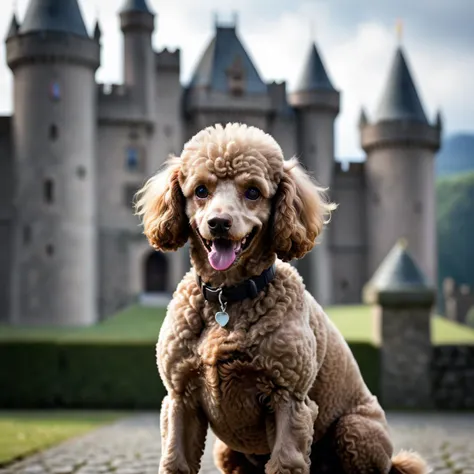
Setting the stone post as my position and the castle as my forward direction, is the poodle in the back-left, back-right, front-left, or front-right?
back-left

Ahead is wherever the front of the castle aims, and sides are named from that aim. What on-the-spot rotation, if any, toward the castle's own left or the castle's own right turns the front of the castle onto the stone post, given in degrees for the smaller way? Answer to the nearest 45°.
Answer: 0° — it already faces it

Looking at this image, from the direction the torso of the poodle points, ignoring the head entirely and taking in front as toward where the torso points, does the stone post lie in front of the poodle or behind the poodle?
behind

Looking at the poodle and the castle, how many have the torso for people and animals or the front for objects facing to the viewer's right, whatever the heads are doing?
0

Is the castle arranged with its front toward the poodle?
yes

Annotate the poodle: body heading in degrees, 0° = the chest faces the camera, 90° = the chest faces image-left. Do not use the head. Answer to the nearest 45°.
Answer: approximately 45°

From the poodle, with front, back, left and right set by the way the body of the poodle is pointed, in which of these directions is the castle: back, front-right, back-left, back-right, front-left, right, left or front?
back-right

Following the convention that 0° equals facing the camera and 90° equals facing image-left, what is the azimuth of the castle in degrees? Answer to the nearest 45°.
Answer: approximately 0°
